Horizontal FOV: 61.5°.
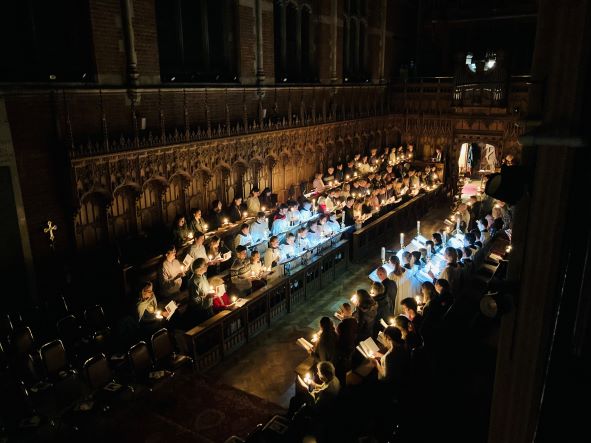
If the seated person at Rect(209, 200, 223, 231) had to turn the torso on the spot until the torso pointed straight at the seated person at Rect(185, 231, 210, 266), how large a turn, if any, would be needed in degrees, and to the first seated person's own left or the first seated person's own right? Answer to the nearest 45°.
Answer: approximately 45° to the first seated person's own right

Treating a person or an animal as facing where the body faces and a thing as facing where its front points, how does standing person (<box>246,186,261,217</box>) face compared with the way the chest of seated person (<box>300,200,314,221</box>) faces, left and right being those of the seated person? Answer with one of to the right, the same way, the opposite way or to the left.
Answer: the same way

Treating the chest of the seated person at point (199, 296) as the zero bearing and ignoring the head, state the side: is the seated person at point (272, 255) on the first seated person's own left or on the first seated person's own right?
on the first seated person's own left

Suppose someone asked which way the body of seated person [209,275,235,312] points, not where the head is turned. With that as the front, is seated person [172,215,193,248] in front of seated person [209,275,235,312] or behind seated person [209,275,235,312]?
behind

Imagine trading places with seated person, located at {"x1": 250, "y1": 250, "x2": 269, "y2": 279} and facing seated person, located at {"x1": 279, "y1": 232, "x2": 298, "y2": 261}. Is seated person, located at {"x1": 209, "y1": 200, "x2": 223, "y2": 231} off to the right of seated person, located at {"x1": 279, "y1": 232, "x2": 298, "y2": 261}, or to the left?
left

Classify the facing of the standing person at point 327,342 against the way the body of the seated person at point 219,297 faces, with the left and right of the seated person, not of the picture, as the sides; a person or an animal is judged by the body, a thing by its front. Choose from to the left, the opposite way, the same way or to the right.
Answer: the opposite way

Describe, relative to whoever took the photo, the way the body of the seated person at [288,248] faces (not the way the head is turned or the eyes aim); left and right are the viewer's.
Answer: facing the viewer and to the right of the viewer

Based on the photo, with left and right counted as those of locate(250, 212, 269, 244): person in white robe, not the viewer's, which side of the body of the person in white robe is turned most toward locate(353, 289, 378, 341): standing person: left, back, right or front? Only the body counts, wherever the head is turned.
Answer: front

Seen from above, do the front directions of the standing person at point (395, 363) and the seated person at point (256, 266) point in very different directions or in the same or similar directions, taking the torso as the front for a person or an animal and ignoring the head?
very different directions

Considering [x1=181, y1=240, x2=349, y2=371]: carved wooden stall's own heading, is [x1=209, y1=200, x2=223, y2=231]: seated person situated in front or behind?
behind

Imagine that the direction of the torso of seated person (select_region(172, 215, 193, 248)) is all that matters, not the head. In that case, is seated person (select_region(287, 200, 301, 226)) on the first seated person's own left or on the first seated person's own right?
on the first seated person's own left

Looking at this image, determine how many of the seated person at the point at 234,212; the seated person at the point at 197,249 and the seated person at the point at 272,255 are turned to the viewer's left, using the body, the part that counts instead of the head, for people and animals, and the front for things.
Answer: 0

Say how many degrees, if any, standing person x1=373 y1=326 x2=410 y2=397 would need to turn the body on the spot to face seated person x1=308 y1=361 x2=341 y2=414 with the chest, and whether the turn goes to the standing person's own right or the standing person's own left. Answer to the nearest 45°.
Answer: approximately 45° to the standing person's own left

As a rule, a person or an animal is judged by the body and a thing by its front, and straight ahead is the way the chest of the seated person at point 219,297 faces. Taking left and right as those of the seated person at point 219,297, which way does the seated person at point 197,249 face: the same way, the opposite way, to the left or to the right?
the same way

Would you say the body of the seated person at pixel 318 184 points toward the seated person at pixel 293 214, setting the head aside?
no

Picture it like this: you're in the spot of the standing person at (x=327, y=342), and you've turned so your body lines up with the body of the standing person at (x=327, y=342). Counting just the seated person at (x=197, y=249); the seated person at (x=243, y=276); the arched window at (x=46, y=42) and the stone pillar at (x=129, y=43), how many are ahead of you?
4
